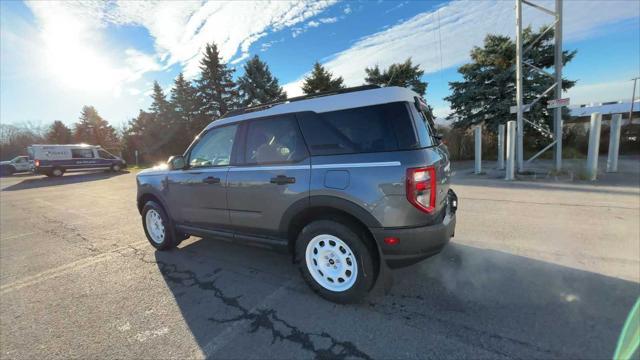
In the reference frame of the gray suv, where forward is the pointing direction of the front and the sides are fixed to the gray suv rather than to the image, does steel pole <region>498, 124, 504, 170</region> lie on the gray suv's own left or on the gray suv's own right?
on the gray suv's own right

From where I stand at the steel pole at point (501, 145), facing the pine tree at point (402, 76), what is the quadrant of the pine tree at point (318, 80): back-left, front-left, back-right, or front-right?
front-left

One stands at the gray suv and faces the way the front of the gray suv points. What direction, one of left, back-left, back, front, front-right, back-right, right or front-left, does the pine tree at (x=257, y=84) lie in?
front-right

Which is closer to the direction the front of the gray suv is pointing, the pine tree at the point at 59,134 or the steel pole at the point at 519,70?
the pine tree

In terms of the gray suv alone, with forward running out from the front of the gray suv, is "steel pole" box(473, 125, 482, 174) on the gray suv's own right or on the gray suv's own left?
on the gray suv's own right

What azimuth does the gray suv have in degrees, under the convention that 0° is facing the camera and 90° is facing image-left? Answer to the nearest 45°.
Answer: approximately 135°

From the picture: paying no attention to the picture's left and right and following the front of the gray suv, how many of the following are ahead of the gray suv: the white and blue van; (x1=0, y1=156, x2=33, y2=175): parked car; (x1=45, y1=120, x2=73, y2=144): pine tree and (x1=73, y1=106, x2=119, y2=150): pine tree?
4

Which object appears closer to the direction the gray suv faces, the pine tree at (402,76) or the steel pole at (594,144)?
the pine tree

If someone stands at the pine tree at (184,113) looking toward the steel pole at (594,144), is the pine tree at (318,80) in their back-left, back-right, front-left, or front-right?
front-left

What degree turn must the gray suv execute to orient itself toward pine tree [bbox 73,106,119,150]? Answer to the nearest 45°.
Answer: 0° — it already faces it

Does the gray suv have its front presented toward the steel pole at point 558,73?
no

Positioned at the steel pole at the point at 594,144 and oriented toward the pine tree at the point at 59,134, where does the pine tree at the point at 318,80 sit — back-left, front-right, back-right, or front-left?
front-right

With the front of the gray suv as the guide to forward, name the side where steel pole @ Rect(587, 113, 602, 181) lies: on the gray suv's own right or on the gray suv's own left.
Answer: on the gray suv's own right

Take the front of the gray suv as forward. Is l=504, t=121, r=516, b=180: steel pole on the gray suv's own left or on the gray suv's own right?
on the gray suv's own right

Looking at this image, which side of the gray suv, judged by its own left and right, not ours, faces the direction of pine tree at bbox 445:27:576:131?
right

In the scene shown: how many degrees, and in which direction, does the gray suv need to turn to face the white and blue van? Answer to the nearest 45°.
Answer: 0° — it already faces it

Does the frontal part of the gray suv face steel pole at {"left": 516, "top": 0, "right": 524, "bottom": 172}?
no

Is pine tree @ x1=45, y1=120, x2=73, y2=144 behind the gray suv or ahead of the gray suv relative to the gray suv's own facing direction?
ahead

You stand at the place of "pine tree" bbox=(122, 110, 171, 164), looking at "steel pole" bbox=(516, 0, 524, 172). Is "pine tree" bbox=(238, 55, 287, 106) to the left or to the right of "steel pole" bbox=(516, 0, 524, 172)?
left

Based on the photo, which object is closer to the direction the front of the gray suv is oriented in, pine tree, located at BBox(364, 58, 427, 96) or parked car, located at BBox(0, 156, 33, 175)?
the parked car

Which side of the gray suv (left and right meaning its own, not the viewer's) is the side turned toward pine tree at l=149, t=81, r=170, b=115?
front
